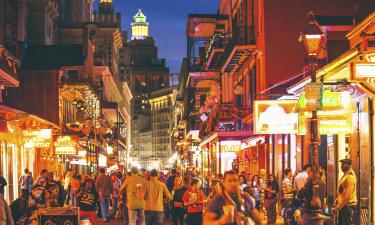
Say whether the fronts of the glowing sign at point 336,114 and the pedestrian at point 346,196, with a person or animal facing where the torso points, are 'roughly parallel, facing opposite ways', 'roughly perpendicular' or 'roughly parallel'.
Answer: roughly perpendicular

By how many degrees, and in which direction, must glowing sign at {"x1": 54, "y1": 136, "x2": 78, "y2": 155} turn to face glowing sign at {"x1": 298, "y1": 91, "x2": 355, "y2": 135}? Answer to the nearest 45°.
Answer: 0° — it already faces it

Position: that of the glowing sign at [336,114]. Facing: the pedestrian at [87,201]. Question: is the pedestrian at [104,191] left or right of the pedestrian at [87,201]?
right

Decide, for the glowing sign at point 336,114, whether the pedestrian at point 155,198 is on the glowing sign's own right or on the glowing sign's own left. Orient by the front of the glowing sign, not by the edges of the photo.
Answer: on the glowing sign's own right

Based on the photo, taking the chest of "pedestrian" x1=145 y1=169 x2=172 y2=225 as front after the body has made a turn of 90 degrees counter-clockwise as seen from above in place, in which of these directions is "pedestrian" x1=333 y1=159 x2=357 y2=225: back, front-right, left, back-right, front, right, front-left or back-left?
back-left
